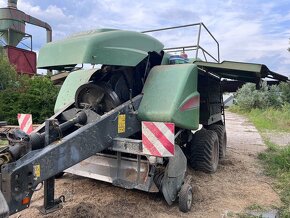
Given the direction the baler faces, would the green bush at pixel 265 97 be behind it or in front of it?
behind

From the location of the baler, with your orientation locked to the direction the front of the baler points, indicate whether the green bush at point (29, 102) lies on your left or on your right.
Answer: on your right

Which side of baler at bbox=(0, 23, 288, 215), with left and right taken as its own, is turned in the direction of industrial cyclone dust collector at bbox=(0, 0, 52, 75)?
right

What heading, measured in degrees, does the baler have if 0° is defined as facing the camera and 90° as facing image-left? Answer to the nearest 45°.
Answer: approximately 45°
